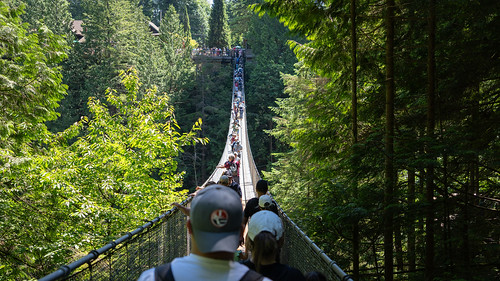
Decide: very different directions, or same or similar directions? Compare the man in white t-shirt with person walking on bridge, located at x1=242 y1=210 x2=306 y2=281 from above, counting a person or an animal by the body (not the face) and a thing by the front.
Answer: same or similar directions

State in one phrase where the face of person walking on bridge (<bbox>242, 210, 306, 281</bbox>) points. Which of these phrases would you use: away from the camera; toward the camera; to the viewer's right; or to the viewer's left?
away from the camera

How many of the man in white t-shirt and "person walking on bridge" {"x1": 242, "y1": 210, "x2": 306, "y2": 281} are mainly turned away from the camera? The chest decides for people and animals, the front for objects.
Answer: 2

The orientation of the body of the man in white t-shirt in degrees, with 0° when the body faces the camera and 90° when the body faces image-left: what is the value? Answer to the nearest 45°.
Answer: approximately 180°

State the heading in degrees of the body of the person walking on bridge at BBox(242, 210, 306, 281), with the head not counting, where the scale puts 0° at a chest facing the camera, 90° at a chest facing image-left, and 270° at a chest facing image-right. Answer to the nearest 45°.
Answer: approximately 180°

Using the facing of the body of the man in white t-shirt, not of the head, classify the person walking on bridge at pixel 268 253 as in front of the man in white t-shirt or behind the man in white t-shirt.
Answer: in front

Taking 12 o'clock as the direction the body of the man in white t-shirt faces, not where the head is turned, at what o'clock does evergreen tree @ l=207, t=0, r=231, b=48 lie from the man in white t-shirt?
The evergreen tree is roughly at 12 o'clock from the man in white t-shirt.

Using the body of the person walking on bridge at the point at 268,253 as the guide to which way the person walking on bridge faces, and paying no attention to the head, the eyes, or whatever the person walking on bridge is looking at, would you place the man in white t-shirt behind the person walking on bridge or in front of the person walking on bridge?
behind

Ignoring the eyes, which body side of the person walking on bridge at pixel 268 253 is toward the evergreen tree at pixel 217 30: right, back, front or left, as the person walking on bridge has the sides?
front

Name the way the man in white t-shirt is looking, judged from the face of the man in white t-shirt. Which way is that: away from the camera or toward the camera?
away from the camera
